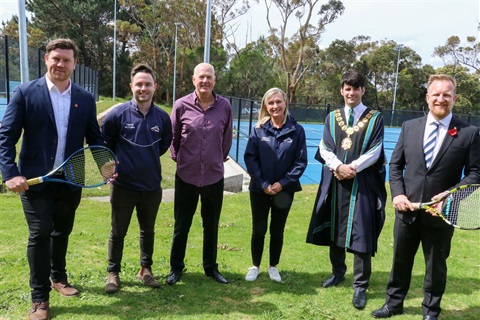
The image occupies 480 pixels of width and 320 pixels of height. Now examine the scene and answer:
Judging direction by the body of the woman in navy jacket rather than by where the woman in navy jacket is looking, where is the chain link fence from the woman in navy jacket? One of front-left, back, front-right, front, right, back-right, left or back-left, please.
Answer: back-right

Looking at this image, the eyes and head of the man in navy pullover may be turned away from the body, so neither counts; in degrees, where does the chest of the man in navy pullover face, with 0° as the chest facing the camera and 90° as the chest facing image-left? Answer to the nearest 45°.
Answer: approximately 0°

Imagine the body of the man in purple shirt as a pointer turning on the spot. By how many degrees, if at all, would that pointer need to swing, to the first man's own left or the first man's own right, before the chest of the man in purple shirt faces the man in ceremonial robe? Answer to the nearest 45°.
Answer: approximately 90° to the first man's own left

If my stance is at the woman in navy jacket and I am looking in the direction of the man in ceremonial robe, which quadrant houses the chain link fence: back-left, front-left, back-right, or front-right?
back-left

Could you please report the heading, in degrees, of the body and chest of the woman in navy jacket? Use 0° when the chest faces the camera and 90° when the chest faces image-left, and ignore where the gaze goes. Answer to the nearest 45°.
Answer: approximately 0°

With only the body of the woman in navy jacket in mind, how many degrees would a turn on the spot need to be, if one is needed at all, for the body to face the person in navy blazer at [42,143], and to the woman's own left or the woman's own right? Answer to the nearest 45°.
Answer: approximately 45° to the woman's own right

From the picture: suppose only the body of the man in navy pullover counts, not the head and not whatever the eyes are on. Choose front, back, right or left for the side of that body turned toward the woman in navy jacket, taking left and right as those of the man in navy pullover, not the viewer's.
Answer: left

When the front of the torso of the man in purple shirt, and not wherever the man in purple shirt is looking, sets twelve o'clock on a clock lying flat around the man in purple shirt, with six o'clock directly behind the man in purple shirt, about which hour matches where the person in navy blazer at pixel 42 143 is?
The person in navy blazer is roughly at 2 o'clock from the man in purple shirt.
